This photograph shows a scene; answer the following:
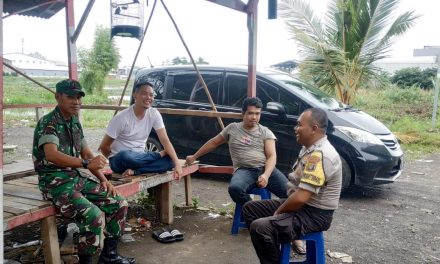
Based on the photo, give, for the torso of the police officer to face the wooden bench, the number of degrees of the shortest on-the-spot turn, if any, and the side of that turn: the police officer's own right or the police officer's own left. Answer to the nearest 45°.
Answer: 0° — they already face it

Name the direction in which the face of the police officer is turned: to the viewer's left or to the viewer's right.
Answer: to the viewer's left

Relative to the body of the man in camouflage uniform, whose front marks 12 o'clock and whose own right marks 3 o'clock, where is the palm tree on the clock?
The palm tree is roughly at 9 o'clock from the man in camouflage uniform.

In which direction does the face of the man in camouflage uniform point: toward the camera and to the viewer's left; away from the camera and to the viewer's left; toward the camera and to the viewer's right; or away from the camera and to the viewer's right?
toward the camera and to the viewer's right

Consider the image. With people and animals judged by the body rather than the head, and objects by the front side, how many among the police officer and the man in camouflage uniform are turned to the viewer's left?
1

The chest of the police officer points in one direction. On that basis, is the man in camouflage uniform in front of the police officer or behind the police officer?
in front

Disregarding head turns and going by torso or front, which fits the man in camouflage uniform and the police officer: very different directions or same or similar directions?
very different directions

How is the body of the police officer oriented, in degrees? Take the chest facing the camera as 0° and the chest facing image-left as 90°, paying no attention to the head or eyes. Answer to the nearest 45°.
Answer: approximately 90°

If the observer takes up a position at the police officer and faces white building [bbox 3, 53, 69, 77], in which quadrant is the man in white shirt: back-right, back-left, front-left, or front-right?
front-left
